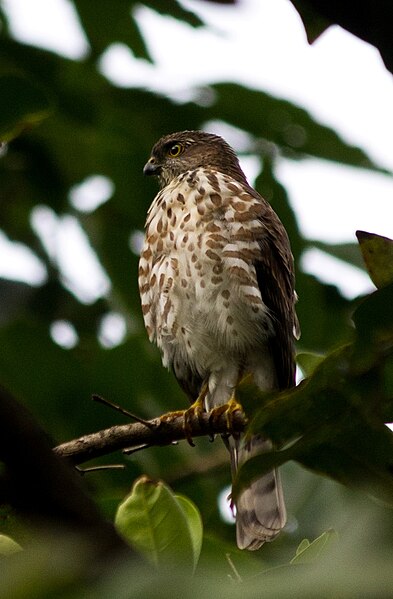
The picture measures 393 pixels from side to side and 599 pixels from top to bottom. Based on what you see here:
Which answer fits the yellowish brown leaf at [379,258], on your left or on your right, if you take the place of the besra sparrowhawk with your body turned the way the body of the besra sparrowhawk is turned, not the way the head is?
on your left

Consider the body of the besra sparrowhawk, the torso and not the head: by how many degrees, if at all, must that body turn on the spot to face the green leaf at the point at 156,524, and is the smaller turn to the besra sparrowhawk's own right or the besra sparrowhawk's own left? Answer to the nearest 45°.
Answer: approximately 45° to the besra sparrowhawk's own left

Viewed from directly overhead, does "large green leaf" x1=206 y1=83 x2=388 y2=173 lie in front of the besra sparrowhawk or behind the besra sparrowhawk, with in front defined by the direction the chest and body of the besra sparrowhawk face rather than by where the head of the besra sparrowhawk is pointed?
behind

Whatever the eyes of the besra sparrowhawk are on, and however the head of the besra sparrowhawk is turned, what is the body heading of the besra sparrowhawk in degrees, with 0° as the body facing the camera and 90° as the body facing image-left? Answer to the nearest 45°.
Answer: approximately 45°
